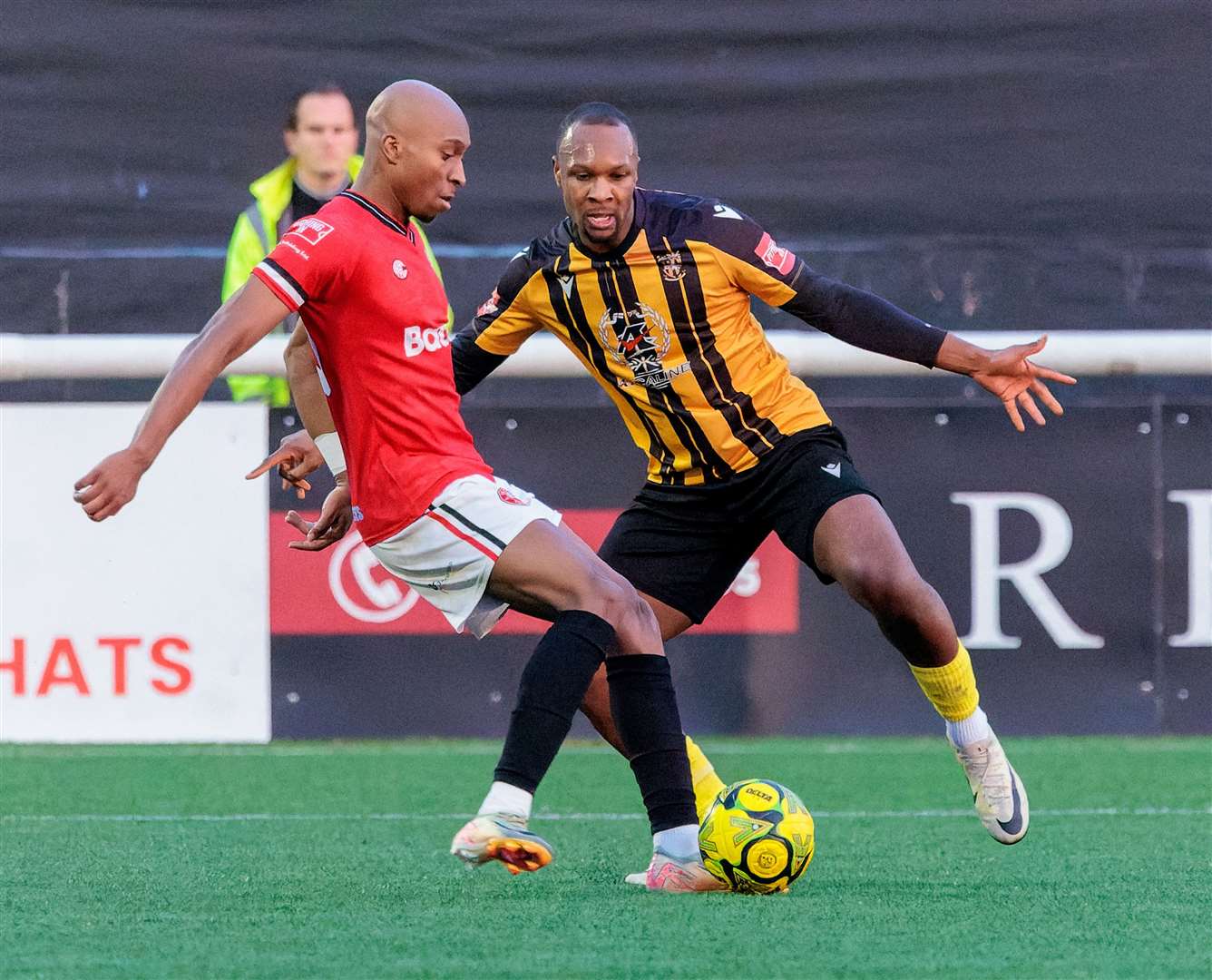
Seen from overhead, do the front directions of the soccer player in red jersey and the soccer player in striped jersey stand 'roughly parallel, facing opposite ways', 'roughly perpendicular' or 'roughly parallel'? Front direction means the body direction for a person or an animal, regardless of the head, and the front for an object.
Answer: roughly perpendicular

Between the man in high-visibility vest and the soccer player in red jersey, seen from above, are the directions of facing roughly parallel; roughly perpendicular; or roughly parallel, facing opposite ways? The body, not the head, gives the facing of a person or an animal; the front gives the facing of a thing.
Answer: roughly perpendicular

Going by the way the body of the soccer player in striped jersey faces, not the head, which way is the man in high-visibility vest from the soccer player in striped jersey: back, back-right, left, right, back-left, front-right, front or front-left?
back-right

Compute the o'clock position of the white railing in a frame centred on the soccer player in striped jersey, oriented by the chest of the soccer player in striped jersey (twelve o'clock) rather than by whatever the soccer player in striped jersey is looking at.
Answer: The white railing is roughly at 6 o'clock from the soccer player in striped jersey.

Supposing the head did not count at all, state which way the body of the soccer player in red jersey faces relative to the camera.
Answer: to the viewer's right

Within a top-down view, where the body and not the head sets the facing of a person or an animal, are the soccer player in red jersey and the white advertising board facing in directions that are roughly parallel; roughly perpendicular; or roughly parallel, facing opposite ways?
roughly perpendicular

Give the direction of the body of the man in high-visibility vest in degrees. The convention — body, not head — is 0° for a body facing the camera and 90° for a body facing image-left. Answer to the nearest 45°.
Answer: approximately 0°

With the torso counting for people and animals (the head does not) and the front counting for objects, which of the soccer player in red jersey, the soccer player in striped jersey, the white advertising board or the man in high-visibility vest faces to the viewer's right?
the soccer player in red jersey

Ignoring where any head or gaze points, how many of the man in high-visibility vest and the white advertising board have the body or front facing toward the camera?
2

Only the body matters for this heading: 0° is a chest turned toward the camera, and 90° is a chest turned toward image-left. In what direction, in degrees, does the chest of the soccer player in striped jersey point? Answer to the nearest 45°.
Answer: approximately 0°

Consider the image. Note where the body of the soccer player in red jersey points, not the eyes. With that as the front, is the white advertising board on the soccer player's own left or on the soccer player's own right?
on the soccer player's own left
